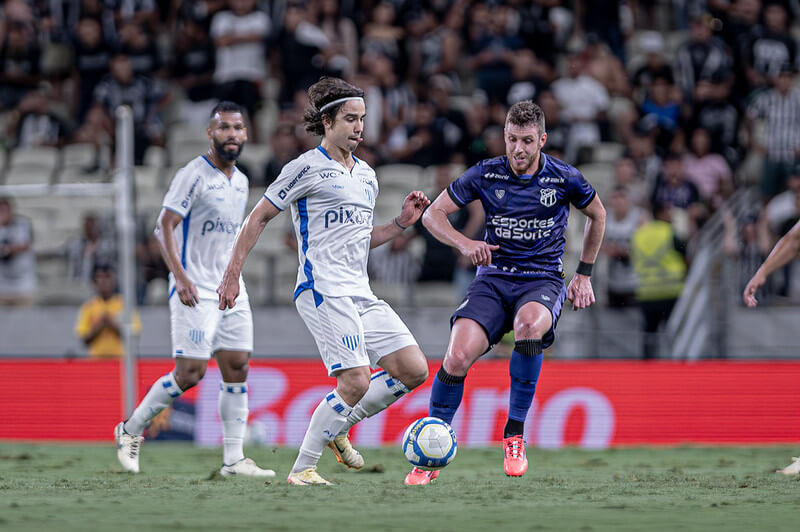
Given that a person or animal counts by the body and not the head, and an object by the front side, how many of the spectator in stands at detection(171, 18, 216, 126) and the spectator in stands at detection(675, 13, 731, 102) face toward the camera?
2

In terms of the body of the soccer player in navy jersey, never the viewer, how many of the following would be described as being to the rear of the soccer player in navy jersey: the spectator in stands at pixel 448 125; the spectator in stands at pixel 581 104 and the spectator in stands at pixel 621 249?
3

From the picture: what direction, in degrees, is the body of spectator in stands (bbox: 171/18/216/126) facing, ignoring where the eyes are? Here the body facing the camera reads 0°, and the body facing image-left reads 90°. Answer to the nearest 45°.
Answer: approximately 0°

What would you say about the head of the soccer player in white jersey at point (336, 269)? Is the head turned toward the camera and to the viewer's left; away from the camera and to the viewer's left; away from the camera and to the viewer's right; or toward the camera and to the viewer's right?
toward the camera and to the viewer's right

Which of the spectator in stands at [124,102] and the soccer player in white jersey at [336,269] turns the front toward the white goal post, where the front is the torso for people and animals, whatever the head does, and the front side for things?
the spectator in stands
